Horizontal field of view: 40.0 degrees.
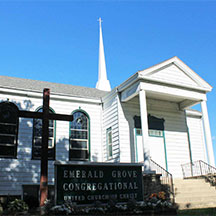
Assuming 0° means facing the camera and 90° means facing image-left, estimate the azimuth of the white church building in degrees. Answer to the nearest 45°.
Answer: approximately 315°

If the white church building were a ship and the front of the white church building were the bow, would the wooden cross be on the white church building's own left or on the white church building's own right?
on the white church building's own right

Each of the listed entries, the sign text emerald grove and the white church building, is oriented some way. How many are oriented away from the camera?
0

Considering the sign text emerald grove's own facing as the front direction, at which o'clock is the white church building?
The white church building is roughly at 6 o'clock from the sign text emerald grove.

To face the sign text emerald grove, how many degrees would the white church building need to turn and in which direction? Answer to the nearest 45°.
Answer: approximately 45° to its right

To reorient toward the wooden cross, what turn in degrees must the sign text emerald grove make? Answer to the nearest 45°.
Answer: approximately 45° to its right
